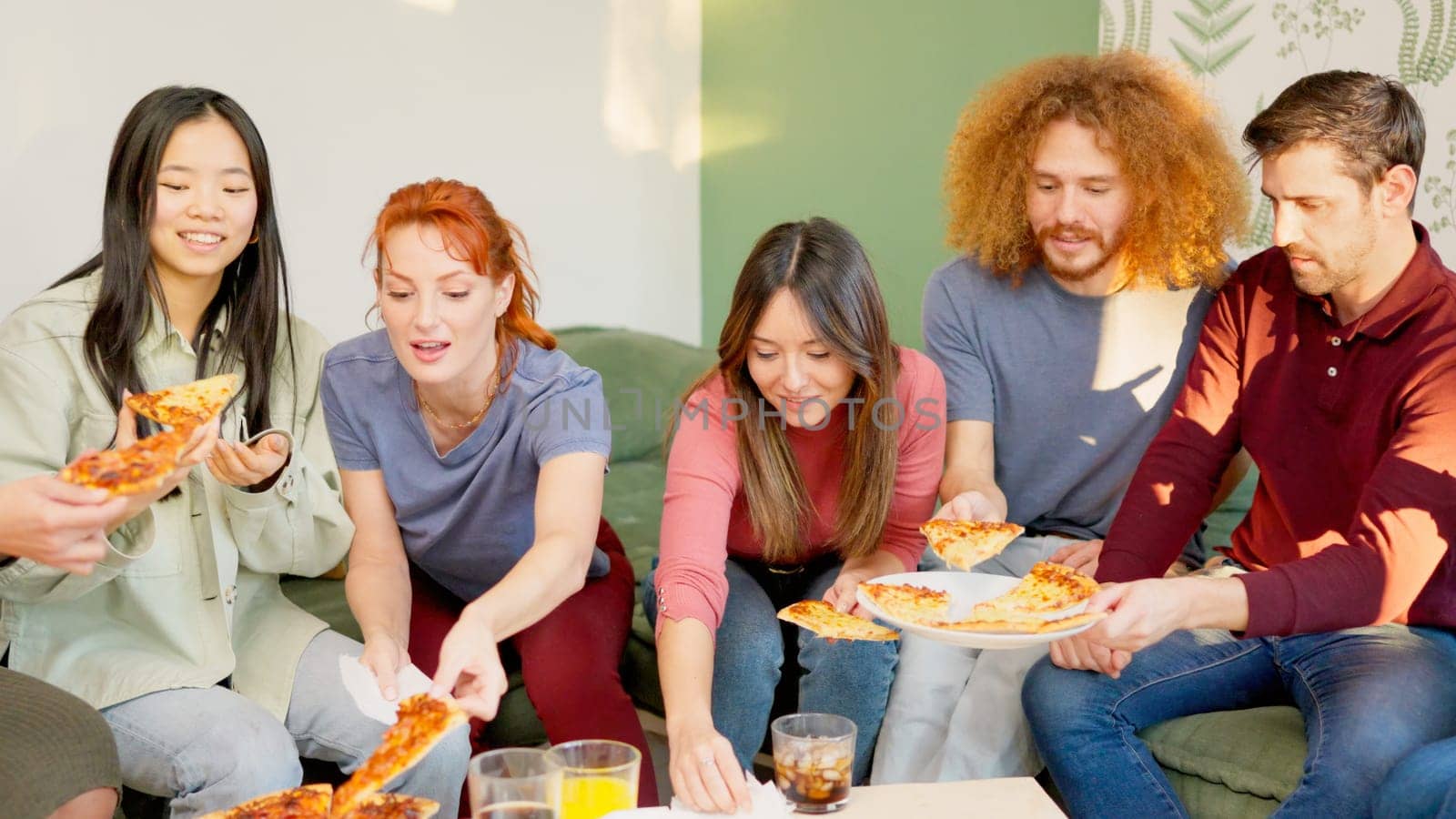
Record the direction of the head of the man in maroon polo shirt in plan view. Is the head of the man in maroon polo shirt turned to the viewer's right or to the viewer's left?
to the viewer's left

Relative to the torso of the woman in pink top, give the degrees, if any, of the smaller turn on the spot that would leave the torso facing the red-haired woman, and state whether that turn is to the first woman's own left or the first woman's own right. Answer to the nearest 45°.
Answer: approximately 90° to the first woman's own right

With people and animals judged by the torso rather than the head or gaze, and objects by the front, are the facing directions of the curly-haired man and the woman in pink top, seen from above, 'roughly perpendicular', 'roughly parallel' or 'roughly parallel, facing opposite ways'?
roughly parallel

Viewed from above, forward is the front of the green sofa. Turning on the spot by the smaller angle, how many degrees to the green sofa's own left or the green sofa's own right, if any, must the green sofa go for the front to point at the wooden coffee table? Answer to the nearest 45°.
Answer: approximately 45° to the green sofa's own left

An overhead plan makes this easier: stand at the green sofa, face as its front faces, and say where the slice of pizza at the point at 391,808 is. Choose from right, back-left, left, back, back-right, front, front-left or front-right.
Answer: front

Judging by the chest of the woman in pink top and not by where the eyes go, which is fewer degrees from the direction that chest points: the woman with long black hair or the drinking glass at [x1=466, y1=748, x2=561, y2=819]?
the drinking glass

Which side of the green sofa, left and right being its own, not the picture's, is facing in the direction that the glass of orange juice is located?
front

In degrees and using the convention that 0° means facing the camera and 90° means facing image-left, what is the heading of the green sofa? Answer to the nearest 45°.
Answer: approximately 0°

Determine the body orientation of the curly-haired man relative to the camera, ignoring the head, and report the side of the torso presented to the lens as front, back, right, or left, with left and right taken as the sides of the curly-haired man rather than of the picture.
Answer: front

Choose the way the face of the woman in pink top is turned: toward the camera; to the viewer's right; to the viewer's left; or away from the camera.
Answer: toward the camera

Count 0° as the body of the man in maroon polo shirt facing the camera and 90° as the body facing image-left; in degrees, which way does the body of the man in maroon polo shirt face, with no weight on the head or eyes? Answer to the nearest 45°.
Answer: approximately 45°

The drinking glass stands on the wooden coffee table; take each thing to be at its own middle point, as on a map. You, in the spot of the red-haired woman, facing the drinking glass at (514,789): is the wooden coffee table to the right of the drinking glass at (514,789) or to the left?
left

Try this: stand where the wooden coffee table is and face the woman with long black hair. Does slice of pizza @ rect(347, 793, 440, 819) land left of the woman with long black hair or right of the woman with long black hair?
left

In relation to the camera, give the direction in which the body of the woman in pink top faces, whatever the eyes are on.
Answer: toward the camera
